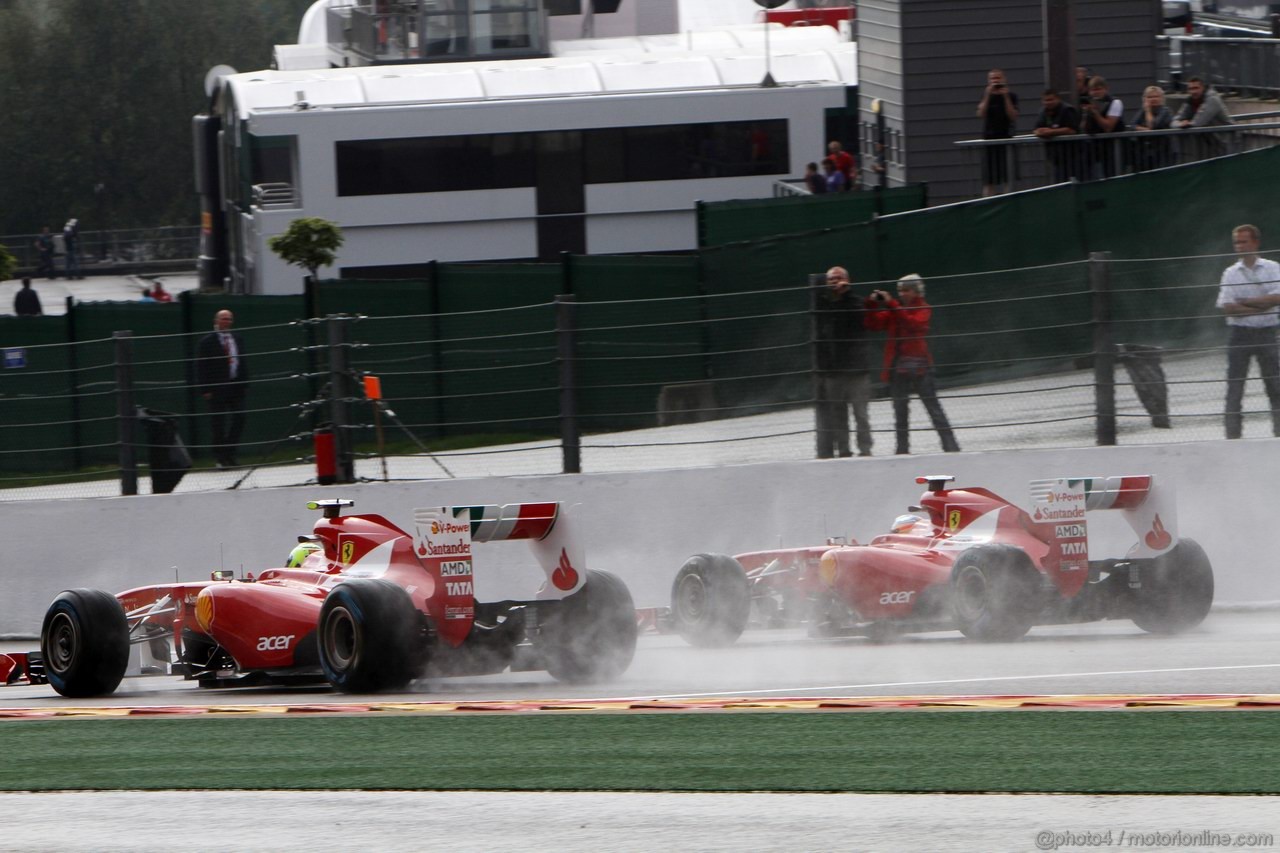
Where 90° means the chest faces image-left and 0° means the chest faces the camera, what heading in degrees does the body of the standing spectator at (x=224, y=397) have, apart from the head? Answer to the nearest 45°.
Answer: approximately 315°

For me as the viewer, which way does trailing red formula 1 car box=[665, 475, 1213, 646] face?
facing away from the viewer and to the left of the viewer

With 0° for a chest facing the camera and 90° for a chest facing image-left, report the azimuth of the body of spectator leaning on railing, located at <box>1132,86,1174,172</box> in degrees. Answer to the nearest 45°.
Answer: approximately 0°

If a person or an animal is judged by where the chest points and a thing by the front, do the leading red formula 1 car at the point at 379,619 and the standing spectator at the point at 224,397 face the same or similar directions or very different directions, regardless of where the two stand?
very different directions

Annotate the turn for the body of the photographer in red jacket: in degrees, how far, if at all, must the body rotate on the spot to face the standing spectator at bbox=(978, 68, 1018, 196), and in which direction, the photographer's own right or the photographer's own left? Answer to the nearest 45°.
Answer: approximately 135° to the photographer's own right

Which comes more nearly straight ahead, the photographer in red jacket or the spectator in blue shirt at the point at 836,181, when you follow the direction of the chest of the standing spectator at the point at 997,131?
the photographer in red jacket

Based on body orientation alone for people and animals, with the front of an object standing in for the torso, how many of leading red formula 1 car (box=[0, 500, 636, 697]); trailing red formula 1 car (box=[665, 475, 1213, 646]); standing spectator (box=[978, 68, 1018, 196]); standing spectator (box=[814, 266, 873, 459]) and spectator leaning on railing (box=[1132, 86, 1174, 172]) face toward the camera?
3

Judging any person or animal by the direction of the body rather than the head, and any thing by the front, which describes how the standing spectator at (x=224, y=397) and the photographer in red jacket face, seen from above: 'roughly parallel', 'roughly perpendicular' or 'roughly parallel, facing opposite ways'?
roughly perpendicular

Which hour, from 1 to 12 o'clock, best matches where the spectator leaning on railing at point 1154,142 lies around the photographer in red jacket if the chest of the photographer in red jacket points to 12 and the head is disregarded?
The spectator leaning on railing is roughly at 5 o'clock from the photographer in red jacket.

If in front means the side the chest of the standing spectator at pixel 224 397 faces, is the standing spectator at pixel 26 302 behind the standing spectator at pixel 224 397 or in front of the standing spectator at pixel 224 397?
behind

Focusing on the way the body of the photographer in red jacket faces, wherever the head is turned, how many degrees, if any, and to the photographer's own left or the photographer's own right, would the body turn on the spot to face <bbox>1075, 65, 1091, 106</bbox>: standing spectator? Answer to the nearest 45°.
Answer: approximately 135° to the photographer's own right

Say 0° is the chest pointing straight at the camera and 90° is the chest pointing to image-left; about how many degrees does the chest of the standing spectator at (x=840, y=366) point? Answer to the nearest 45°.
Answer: approximately 0°
